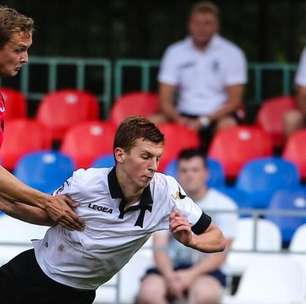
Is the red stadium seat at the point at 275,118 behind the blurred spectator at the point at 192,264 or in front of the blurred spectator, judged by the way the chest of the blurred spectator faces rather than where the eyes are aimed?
behind

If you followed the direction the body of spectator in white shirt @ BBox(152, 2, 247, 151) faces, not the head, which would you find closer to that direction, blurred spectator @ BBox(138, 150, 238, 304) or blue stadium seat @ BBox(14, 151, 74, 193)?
the blurred spectator

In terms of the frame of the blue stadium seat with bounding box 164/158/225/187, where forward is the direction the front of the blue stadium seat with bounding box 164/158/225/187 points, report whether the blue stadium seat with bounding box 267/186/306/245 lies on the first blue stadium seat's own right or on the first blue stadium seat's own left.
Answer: on the first blue stadium seat's own left

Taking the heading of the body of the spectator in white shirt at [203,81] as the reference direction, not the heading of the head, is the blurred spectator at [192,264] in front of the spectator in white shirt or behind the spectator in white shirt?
in front

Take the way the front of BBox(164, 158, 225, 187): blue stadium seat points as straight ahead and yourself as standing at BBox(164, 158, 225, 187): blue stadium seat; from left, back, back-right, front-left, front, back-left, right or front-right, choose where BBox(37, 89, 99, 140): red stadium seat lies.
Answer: back-right

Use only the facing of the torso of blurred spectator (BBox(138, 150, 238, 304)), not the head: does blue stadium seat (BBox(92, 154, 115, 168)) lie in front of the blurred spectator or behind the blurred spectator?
behind
